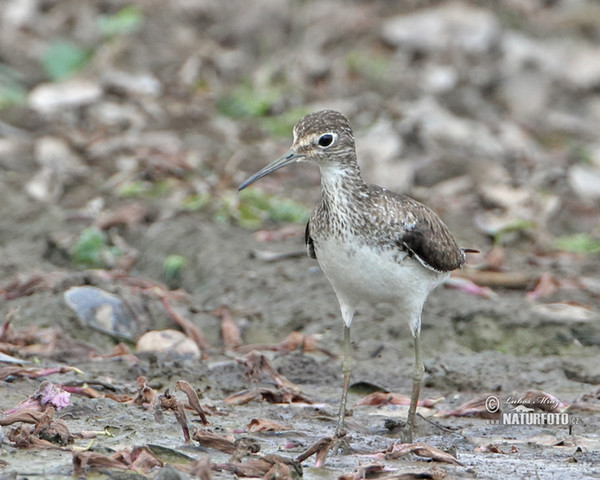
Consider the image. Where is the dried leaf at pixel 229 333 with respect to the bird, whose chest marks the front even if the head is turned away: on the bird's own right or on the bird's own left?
on the bird's own right

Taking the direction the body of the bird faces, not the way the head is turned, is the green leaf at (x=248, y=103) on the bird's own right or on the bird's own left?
on the bird's own right

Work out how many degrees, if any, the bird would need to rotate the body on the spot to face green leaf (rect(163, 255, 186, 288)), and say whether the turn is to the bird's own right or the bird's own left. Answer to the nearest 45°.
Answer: approximately 90° to the bird's own right

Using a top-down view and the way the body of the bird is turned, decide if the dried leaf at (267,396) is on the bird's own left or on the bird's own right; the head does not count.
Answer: on the bird's own right

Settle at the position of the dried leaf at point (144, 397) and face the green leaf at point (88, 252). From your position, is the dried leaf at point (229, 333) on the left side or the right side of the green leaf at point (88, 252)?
right

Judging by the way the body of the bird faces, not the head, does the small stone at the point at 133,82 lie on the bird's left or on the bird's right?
on the bird's right

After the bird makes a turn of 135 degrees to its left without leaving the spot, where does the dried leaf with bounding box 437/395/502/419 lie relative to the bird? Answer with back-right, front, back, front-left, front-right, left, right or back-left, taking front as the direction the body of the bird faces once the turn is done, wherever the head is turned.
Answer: front-left

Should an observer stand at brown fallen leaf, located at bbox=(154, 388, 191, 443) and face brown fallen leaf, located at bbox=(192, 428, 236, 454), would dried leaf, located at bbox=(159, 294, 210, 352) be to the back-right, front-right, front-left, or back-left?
back-left

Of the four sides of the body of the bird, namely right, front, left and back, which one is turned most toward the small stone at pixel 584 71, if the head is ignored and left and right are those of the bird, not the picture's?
back

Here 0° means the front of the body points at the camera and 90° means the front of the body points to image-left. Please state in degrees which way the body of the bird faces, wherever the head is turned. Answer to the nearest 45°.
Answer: approximately 45°
